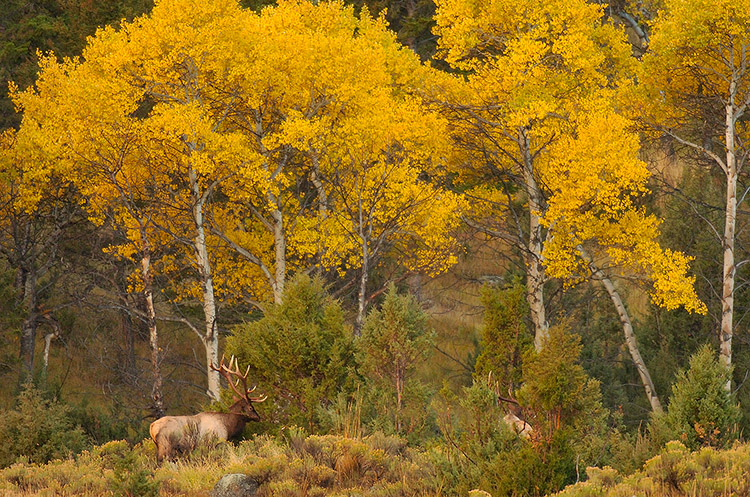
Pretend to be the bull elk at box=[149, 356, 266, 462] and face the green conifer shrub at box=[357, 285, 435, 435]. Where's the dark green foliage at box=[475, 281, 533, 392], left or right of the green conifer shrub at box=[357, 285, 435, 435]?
left

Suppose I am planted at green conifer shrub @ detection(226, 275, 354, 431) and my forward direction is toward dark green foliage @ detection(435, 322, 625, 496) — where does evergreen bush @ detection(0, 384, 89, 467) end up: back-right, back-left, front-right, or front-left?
back-right

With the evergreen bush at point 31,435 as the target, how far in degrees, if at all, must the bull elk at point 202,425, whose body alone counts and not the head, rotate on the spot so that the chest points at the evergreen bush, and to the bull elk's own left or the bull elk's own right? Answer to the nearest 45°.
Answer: approximately 135° to the bull elk's own left

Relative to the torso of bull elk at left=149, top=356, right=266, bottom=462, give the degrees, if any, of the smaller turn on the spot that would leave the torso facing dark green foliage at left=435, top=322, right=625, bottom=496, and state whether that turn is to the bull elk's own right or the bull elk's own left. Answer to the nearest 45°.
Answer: approximately 45° to the bull elk's own right

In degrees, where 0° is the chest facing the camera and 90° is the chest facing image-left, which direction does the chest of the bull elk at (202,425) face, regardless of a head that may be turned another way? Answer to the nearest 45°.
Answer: approximately 270°

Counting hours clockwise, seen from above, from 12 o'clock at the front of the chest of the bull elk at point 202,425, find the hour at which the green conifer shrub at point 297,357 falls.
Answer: The green conifer shrub is roughly at 11 o'clock from the bull elk.

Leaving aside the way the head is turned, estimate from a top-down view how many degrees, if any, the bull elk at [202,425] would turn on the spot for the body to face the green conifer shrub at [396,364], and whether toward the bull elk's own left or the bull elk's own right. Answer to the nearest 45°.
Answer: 0° — it already faces it

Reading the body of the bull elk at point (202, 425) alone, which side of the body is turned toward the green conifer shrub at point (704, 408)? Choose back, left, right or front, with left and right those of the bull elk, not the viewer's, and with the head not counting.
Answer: front

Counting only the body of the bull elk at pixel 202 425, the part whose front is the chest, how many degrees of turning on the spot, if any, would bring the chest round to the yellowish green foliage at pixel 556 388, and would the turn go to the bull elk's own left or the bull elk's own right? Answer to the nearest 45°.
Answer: approximately 45° to the bull elk's own right

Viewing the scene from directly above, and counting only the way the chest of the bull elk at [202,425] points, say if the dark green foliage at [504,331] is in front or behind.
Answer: in front
